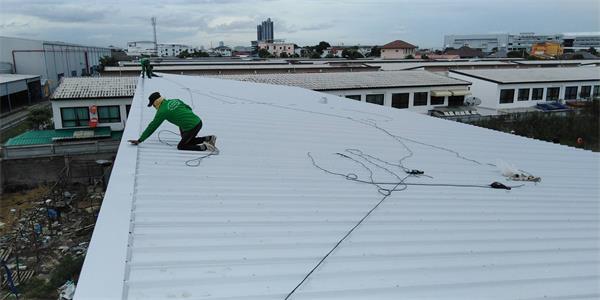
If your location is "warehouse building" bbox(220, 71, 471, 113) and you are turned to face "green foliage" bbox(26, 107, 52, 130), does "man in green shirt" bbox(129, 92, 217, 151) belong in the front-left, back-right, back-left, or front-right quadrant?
front-left

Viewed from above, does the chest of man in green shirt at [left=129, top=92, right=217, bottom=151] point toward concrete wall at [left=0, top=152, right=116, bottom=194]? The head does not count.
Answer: no

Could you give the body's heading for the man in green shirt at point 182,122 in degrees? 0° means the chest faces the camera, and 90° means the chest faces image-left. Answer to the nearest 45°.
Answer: approximately 90°

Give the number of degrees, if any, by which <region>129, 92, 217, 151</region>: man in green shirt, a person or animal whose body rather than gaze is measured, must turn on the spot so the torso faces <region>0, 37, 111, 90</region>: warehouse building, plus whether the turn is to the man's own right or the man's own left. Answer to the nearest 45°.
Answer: approximately 90° to the man's own right

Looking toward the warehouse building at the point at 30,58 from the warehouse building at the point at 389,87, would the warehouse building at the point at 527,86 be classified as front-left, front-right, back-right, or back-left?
back-right

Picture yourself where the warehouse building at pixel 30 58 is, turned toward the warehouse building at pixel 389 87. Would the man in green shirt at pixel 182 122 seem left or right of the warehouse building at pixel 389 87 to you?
right

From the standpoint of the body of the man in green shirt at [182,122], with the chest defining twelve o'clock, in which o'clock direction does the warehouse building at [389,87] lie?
The warehouse building is roughly at 4 o'clock from the man in green shirt.

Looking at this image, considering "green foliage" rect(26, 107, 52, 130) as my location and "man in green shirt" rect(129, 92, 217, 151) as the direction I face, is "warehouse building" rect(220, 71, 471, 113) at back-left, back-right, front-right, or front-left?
front-left

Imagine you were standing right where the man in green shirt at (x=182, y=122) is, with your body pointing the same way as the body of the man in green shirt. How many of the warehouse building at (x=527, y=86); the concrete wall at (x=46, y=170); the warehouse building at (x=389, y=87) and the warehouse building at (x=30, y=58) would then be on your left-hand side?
0

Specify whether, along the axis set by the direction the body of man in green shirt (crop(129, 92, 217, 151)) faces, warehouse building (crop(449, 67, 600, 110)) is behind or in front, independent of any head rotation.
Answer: behind
